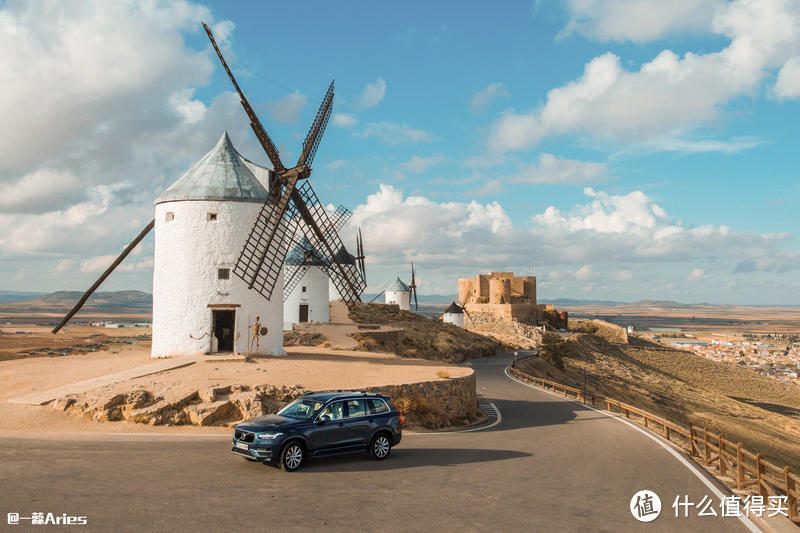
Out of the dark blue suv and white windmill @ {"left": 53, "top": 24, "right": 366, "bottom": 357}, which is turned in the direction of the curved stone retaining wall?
the white windmill

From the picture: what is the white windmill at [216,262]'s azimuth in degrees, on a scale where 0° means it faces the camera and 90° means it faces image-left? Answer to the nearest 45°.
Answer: approximately 315°

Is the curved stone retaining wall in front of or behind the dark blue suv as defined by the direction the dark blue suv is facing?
behind

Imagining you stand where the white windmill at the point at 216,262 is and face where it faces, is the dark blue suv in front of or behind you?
in front

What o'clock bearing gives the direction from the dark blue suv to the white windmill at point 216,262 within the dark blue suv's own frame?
The white windmill is roughly at 4 o'clock from the dark blue suv.

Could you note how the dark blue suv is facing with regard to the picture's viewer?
facing the viewer and to the left of the viewer

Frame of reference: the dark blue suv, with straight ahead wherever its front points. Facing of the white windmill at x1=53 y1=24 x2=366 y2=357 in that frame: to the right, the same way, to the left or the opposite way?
to the left

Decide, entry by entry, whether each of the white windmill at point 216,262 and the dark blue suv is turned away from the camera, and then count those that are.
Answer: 0

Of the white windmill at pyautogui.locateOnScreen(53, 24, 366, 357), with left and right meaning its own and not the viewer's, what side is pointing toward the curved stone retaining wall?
front
